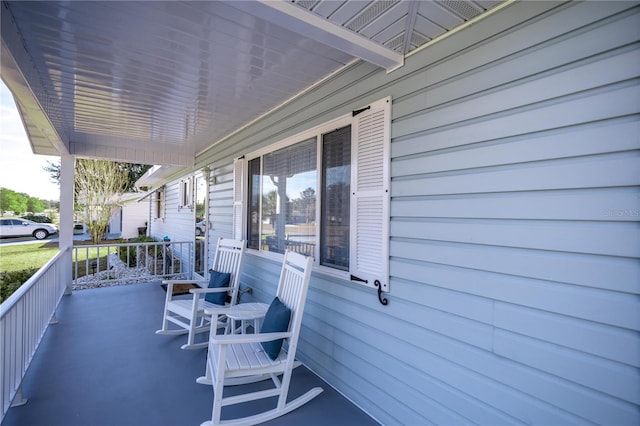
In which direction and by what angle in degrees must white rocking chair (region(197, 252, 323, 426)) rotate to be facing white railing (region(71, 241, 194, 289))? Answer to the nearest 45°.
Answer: approximately 45° to its right

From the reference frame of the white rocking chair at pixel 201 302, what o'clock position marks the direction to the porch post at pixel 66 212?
The porch post is roughly at 3 o'clock from the white rocking chair.

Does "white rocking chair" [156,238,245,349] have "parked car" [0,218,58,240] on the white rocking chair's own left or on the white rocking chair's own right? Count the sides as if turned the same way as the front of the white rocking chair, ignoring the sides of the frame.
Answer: on the white rocking chair's own right

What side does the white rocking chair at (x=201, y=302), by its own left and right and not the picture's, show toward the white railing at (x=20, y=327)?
front

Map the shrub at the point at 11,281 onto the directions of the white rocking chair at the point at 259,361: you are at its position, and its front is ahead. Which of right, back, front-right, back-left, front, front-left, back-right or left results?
front-right

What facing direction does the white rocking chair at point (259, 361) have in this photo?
to the viewer's left
